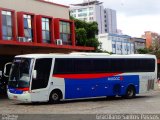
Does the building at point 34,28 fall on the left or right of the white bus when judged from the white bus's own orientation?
on its right

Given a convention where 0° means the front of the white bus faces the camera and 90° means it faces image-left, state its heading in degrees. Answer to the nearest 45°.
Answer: approximately 45°
